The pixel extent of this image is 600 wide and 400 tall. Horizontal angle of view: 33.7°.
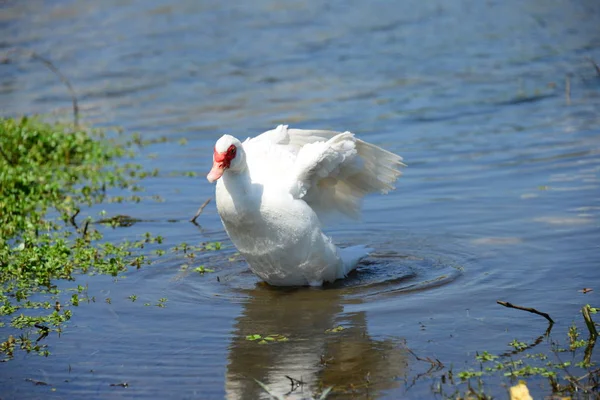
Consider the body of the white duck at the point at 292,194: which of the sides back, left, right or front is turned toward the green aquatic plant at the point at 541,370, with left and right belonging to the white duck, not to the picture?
left

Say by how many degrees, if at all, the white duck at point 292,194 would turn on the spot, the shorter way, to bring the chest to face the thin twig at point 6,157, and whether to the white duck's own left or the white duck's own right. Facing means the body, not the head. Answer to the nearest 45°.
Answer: approximately 90° to the white duck's own right

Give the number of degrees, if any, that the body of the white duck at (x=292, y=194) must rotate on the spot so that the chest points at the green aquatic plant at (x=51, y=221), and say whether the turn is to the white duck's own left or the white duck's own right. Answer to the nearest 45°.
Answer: approximately 90° to the white duck's own right

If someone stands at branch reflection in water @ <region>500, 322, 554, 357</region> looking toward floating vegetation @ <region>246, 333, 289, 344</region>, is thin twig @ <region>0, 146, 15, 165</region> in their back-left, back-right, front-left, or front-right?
front-right

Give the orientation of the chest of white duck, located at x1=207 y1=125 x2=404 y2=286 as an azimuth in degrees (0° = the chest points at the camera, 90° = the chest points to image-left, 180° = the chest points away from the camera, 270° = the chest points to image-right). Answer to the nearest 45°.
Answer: approximately 45°

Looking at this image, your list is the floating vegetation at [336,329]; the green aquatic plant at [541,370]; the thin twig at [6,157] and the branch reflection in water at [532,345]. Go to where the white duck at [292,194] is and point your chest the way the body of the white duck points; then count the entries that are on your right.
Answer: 1

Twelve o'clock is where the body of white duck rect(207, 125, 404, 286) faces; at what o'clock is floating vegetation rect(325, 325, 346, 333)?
The floating vegetation is roughly at 10 o'clock from the white duck.

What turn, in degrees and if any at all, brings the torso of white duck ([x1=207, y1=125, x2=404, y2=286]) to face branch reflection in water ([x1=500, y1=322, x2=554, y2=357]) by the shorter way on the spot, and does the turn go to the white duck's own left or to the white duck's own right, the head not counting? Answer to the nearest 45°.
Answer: approximately 90° to the white duck's own left

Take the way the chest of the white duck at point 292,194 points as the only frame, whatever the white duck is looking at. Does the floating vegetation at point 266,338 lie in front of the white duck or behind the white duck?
in front
